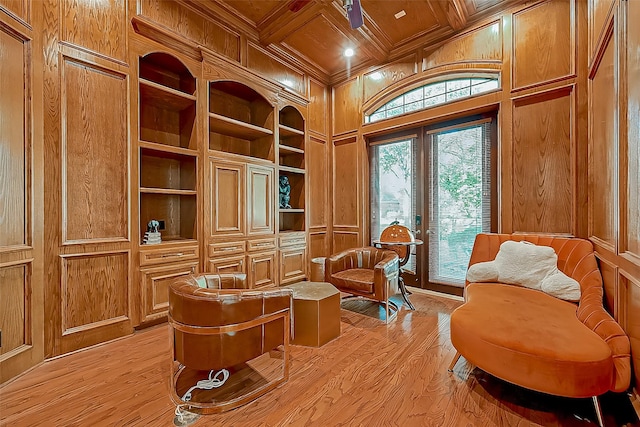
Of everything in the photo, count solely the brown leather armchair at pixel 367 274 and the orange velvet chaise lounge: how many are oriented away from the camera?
0

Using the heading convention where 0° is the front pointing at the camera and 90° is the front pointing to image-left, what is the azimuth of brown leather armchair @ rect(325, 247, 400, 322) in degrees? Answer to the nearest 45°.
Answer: approximately 45°

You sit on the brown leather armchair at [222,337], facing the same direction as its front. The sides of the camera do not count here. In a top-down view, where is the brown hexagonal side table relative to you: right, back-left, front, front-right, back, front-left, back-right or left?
front

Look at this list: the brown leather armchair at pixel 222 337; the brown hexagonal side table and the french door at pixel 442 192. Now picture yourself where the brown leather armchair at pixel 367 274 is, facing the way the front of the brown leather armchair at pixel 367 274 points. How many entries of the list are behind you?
1

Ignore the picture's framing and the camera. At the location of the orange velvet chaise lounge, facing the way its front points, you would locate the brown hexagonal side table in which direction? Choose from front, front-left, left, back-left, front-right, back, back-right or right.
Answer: front-right

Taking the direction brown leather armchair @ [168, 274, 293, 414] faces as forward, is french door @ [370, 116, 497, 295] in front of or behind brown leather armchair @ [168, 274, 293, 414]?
in front

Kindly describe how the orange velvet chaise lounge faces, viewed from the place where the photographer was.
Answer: facing the viewer and to the left of the viewer

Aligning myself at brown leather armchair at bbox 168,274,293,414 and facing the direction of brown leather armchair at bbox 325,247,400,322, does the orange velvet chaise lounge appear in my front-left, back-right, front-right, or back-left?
front-right

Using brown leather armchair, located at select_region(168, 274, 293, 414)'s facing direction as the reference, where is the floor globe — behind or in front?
in front

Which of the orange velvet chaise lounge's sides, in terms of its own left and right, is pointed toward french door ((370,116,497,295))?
right

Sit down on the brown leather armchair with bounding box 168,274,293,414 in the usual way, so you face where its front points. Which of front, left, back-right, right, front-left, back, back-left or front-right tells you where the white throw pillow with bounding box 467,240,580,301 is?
front-right

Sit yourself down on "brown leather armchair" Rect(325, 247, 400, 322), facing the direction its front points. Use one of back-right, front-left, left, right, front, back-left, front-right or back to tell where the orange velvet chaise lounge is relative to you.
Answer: left

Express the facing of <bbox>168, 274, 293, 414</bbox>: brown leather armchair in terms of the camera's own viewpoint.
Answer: facing away from the viewer and to the right of the viewer
